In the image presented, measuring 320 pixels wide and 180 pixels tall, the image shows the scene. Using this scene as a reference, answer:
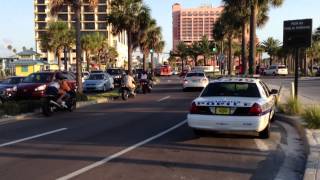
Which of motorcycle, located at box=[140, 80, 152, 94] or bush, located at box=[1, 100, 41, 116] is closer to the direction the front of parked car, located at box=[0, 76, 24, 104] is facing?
the bush

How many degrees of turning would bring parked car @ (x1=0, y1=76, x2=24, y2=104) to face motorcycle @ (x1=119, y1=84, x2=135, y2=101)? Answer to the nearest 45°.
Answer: approximately 135° to its left

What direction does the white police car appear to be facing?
away from the camera

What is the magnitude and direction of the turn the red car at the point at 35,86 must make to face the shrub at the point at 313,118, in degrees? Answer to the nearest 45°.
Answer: approximately 90° to its left

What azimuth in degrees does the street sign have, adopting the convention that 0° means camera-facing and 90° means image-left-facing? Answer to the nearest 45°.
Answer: approximately 0°

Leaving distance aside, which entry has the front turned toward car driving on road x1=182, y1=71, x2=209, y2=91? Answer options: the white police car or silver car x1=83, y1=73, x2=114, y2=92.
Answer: the white police car

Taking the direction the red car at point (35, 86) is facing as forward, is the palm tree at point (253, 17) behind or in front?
behind

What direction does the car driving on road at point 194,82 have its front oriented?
away from the camera

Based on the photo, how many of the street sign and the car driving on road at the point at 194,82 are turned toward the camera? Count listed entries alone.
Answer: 1

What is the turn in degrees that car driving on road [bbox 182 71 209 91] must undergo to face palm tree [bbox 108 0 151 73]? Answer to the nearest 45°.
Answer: approximately 45° to its left
